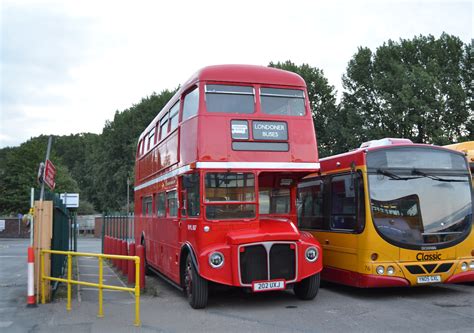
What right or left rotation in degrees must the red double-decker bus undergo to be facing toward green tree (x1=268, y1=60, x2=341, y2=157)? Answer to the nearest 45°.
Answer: approximately 135° to its left

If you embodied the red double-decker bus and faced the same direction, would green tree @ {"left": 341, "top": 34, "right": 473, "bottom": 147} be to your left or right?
on your left

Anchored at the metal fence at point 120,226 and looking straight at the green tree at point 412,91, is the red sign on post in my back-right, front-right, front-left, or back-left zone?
back-right

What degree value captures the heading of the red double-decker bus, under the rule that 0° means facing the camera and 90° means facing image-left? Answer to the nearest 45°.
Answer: approximately 315°
